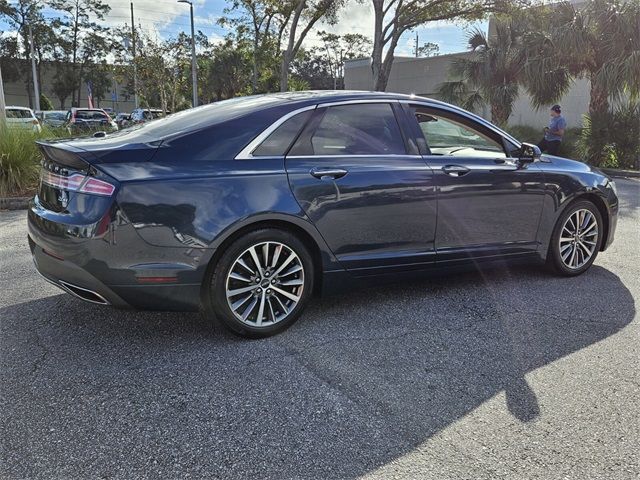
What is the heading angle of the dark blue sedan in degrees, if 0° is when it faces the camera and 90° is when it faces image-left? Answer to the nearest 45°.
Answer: approximately 225°

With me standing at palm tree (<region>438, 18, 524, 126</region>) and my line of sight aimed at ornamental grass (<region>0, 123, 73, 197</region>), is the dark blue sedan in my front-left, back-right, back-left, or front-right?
front-left

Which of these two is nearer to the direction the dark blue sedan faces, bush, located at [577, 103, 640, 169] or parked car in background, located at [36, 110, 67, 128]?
the bush

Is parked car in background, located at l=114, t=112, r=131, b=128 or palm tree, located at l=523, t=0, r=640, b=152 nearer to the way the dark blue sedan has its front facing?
the palm tree

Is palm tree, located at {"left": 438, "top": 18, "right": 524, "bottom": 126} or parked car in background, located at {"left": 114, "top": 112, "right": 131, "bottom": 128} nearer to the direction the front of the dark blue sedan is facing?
the palm tree

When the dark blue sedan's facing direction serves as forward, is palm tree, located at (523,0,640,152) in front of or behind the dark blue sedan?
in front

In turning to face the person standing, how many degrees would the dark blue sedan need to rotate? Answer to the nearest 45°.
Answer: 0° — it already faces them

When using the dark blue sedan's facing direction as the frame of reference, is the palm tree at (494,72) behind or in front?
in front

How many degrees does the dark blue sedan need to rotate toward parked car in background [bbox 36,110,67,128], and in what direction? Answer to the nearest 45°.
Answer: approximately 90° to its left

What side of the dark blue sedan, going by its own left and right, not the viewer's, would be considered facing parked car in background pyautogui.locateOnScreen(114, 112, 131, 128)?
left

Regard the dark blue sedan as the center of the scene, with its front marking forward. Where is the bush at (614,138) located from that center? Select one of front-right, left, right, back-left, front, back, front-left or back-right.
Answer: front

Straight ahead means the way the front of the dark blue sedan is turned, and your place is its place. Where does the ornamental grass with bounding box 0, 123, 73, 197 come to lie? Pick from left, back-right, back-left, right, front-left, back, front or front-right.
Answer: left
